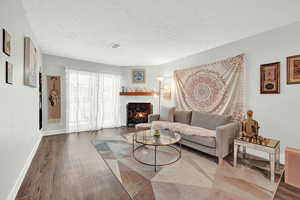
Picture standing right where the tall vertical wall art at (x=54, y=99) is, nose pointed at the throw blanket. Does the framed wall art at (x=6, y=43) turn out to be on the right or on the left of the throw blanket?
right

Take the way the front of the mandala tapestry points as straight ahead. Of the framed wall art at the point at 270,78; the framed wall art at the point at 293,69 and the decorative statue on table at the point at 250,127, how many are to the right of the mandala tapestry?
0

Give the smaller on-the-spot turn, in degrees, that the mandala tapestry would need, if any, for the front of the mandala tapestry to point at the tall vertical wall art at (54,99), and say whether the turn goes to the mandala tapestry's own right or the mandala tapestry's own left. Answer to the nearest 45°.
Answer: approximately 45° to the mandala tapestry's own right

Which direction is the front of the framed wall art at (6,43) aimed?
to the viewer's right

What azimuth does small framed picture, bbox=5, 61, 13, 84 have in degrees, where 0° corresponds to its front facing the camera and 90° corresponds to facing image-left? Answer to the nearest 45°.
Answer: approximately 270°

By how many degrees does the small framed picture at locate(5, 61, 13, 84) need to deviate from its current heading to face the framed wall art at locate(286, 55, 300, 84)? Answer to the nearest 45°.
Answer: approximately 45° to its right

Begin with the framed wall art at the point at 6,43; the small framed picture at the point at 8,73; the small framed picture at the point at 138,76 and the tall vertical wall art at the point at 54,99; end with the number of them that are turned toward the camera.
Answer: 2

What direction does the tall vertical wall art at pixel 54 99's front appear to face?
toward the camera

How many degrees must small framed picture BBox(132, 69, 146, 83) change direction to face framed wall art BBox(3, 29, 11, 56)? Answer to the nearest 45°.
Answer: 0° — it already faces it

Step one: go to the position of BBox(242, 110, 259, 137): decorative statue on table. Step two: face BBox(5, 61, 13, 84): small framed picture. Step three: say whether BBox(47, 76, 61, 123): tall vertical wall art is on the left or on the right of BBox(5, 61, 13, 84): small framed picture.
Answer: right

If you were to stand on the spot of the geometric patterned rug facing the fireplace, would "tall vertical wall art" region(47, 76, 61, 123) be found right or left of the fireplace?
left

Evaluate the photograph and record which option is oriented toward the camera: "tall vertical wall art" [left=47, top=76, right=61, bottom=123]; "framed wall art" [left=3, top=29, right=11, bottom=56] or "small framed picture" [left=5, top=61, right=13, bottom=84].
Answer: "tall vertical wall art" [left=47, top=76, right=61, bottom=123]

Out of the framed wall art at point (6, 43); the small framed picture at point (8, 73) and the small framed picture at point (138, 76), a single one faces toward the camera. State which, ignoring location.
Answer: the small framed picture at point (138, 76)

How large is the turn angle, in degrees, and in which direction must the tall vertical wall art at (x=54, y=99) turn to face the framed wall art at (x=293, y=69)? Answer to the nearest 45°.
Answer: approximately 45° to its left
